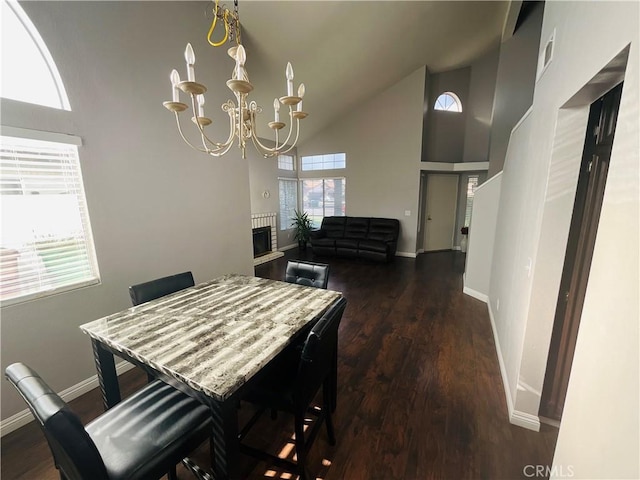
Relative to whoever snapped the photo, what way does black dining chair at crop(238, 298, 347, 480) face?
facing away from the viewer and to the left of the viewer

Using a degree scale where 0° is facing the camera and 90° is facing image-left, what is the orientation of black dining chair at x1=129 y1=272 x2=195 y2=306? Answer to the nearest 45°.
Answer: approximately 315°

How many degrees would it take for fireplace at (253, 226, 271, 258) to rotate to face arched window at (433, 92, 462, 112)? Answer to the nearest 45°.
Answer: approximately 45° to its left

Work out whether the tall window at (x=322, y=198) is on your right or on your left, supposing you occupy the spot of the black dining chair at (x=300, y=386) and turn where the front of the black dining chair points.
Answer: on your right

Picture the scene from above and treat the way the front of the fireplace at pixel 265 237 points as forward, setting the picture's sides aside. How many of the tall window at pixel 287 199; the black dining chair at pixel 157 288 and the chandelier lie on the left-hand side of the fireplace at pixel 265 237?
1

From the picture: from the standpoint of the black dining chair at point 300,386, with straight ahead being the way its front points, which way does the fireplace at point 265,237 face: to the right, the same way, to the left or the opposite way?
the opposite way

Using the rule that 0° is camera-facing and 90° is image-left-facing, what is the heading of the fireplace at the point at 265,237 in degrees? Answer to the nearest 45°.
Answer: approximately 315°

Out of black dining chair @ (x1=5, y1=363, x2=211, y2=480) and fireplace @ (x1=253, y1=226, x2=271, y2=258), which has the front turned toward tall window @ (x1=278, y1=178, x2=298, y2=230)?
the black dining chair

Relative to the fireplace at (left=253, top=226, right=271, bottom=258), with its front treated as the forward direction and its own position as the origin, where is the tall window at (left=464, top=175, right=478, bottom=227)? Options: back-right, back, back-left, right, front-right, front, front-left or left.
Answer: front-left

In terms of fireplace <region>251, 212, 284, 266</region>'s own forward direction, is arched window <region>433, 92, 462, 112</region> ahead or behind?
ahead

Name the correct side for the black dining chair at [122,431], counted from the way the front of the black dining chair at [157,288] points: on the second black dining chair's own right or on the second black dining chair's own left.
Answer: on the second black dining chair's own right
